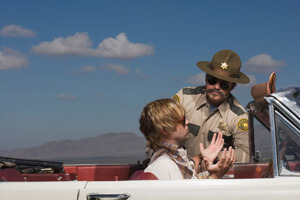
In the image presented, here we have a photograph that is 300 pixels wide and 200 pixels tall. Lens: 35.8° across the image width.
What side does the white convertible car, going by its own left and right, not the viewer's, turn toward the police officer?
left

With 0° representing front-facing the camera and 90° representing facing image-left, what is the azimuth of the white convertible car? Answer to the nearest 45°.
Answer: approximately 270°

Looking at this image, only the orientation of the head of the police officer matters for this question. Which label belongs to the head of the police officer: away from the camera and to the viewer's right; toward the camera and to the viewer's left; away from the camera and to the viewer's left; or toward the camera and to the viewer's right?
toward the camera and to the viewer's left
